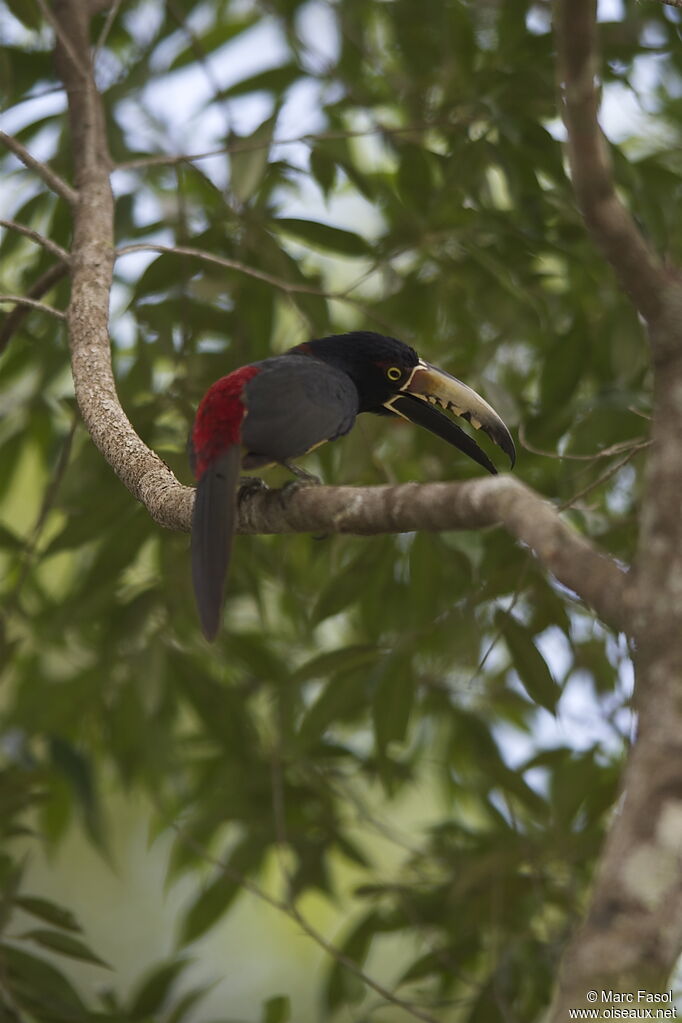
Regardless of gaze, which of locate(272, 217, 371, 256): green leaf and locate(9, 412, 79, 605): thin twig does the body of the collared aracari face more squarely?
the green leaf

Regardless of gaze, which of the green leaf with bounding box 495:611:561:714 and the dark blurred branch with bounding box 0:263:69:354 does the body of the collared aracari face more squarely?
the green leaf

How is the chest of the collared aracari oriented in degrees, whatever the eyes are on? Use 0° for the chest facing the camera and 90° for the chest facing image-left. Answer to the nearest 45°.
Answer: approximately 270°

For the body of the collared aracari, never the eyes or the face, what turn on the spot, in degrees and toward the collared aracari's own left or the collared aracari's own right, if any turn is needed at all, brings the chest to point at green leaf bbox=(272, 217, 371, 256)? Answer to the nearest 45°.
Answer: approximately 90° to the collared aracari's own left

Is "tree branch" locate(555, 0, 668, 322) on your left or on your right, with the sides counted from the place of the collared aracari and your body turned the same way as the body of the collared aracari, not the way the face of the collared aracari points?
on your right
